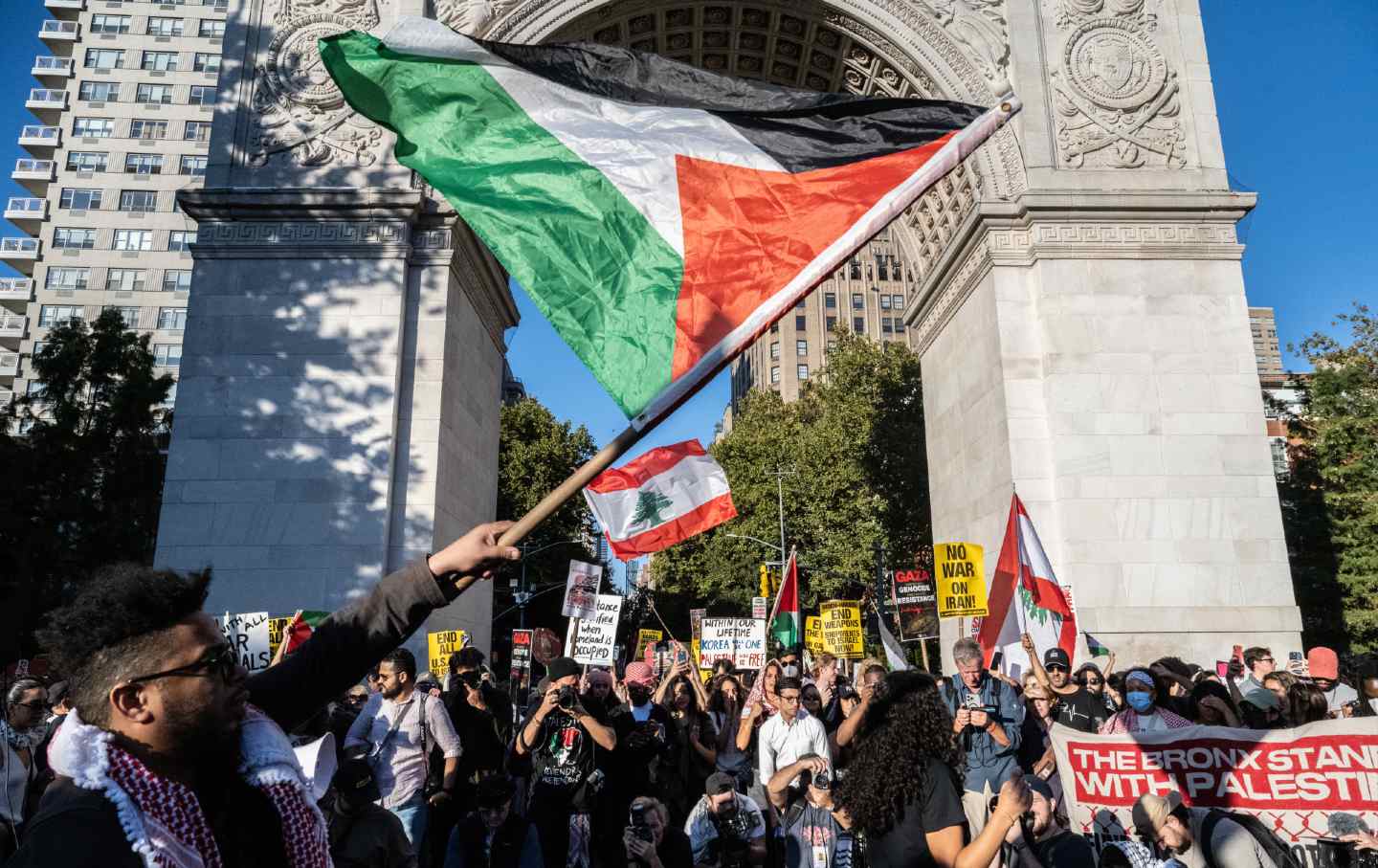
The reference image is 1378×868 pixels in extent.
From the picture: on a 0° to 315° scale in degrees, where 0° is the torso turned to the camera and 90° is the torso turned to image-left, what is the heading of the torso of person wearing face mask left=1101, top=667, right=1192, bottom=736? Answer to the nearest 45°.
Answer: approximately 0°

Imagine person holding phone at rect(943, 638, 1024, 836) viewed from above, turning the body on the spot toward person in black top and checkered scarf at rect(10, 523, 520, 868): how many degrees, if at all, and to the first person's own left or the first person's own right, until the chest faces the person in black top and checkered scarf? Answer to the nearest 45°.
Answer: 0° — they already face them

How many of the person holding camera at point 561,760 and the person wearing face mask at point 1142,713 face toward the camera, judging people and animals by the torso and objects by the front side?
2

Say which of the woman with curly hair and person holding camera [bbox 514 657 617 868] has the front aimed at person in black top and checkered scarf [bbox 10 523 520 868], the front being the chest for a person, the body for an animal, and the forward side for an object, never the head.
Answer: the person holding camera

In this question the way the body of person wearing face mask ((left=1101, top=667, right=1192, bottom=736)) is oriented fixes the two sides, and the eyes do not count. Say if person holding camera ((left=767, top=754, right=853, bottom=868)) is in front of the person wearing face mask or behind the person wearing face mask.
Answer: in front

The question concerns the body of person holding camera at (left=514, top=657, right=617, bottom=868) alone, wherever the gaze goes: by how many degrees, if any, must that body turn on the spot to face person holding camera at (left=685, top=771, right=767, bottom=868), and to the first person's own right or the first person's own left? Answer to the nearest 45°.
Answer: approximately 45° to the first person's own left

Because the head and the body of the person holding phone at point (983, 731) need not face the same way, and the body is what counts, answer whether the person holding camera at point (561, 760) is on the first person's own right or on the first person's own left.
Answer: on the first person's own right

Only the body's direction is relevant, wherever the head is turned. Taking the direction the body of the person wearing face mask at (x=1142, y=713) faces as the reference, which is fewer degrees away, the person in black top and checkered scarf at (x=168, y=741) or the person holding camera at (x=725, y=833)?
the person in black top and checkered scarf

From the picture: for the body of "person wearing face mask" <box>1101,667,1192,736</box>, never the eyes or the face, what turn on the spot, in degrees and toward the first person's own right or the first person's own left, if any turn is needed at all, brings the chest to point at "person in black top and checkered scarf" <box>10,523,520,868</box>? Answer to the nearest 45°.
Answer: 0° — they already face them

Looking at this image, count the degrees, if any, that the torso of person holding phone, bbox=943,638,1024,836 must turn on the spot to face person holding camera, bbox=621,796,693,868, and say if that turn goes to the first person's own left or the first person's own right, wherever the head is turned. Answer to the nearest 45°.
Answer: approximately 45° to the first person's own right

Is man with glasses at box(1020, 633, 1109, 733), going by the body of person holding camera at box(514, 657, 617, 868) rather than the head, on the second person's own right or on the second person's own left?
on the second person's own left

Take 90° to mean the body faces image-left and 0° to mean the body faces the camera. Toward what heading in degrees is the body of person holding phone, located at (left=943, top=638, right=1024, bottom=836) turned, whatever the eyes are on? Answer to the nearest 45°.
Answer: approximately 0°
